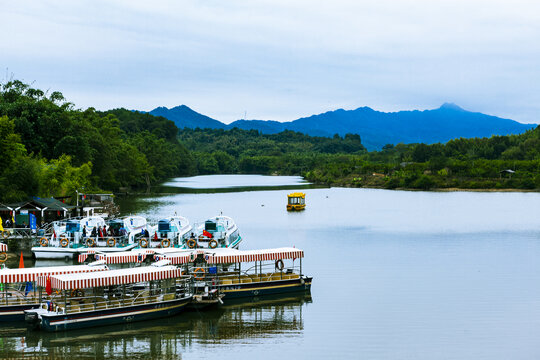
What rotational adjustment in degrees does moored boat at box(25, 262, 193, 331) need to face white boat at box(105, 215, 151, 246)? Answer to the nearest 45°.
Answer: approximately 45° to its left

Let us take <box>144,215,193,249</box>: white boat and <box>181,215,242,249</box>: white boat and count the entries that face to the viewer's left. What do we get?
0
